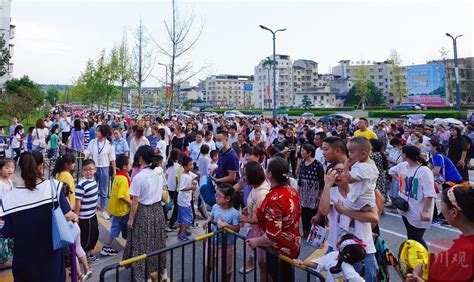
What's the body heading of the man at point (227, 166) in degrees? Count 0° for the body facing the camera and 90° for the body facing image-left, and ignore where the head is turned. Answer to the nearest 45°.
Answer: approximately 45°

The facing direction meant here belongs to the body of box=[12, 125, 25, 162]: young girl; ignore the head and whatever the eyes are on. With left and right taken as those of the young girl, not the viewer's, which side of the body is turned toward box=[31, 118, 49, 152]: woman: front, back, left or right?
right
